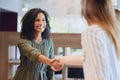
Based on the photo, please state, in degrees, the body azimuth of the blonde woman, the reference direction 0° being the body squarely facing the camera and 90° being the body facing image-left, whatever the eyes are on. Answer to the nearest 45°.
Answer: approximately 135°

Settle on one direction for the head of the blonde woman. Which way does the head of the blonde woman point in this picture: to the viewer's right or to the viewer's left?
to the viewer's left
